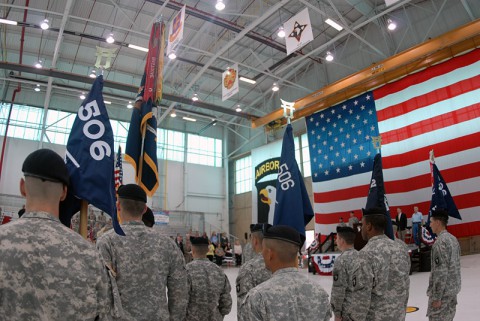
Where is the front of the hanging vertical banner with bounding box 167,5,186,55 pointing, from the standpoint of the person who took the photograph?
facing the viewer and to the left of the viewer

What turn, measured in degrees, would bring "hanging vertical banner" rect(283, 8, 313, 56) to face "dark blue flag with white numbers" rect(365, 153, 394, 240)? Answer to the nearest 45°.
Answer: approximately 45° to its left

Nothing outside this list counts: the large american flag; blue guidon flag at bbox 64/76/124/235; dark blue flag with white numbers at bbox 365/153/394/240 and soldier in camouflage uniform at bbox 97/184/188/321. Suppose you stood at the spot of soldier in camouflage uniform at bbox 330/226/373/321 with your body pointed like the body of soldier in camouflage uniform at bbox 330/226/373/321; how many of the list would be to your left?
2

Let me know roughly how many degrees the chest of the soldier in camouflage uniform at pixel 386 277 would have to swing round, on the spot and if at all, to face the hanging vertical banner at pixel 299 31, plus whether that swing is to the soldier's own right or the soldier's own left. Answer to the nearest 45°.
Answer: approximately 45° to the soldier's own right

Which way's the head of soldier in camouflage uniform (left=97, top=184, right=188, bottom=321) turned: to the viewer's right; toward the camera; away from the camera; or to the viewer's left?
away from the camera

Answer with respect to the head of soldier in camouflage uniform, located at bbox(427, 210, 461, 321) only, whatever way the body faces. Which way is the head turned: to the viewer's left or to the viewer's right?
to the viewer's left

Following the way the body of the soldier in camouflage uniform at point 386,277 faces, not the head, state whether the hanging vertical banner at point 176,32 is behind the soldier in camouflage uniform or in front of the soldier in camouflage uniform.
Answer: in front

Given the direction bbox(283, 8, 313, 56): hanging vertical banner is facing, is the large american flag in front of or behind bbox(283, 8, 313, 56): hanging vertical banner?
behind

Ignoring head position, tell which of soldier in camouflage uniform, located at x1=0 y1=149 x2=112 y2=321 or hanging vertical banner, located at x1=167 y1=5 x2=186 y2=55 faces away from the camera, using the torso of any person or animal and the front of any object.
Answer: the soldier in camouflage uniform

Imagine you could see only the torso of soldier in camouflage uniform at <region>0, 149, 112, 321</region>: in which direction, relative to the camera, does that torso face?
away from the camera

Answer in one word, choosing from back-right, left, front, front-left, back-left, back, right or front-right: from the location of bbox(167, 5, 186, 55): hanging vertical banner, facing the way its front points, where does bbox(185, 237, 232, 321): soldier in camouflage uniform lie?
front-left

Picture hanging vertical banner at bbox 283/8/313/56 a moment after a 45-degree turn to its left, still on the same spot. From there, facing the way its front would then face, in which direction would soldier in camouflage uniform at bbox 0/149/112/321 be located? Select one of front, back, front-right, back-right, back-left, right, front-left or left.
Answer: front

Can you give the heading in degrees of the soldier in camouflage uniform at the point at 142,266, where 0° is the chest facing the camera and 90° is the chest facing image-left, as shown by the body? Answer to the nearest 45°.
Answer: approximately 180°

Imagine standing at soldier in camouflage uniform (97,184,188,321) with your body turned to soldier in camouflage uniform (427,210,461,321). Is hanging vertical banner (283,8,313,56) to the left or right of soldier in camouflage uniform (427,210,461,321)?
left

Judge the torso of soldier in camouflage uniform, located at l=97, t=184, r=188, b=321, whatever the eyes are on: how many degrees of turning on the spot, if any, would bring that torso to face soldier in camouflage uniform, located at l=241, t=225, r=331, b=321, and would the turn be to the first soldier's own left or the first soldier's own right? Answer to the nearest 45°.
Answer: approximately 135° to the first soldier's own right

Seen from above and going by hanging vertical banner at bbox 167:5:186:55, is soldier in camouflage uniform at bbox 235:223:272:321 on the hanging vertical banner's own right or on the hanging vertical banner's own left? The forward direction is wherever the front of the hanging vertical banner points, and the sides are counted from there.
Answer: on the hanging vertical banner's own left

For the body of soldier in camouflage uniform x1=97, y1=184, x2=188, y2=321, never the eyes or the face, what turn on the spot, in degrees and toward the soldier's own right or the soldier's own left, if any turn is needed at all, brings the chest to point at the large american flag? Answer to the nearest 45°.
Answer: approximately 45° to the soldier's own right

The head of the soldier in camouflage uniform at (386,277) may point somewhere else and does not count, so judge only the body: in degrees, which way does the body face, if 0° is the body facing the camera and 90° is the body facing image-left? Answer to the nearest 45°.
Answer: approximately 135°

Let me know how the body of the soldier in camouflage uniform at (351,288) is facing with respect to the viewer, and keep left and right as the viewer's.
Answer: facing away from the viewer and to the left of the viewer
